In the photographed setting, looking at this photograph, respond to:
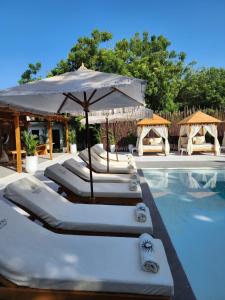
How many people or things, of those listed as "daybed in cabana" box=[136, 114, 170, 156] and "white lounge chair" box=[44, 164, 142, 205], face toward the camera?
1

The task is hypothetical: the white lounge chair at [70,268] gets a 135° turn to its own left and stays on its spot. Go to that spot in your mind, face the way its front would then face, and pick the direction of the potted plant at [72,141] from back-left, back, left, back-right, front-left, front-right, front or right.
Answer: front-right

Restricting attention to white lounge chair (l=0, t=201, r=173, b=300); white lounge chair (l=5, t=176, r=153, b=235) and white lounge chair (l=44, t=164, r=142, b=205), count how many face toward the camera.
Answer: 0

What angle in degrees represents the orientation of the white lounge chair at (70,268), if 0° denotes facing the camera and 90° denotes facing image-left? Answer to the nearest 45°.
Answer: approximately 270°

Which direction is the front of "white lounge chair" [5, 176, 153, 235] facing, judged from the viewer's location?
facing to the right of the viewer

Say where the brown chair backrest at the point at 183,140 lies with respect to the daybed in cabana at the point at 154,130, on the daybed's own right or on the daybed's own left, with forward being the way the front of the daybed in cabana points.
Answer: on the daybed's own left

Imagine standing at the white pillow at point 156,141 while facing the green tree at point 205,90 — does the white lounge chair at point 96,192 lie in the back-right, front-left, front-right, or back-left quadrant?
back-right

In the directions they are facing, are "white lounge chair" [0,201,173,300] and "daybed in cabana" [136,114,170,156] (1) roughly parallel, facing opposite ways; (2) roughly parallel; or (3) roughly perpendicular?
roughly perpendicular

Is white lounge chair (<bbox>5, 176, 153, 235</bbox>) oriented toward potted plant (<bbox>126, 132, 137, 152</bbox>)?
no

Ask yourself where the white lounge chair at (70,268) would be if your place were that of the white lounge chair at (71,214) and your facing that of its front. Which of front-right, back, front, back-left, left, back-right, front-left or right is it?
right

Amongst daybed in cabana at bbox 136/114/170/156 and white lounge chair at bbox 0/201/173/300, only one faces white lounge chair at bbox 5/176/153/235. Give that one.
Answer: the daybed in cabana

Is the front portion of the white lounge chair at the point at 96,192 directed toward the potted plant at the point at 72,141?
no

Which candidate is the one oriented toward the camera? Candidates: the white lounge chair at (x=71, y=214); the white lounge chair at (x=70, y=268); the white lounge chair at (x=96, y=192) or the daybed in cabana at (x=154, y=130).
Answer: the daybed in cabana

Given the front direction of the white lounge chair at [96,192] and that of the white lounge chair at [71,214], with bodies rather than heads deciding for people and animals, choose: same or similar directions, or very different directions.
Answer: same or similar directions

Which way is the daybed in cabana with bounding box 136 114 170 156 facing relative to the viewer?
toward the camera

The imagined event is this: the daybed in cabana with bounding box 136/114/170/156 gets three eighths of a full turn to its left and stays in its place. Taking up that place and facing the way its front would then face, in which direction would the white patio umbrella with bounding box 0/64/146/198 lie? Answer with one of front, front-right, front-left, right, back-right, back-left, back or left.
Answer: back-right

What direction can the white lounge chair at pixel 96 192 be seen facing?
to the viewer's right
